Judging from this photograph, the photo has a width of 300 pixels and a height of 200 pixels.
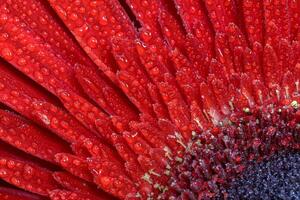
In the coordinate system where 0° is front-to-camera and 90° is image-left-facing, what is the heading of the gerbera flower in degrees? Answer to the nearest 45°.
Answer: approximately 0°
